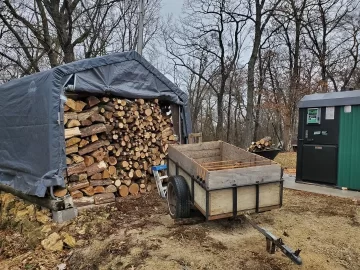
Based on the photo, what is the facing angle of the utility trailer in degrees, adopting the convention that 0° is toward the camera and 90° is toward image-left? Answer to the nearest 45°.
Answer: approximately 315°

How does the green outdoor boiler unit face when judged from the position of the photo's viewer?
facing the viewer and to the left of the viewer

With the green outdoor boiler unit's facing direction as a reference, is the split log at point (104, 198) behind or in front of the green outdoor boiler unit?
in front

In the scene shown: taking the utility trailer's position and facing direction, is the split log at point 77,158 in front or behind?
behind

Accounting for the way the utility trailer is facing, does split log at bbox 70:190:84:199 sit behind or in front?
behind

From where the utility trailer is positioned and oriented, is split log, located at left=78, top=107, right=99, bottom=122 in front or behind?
behind

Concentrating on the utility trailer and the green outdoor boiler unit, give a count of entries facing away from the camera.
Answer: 0

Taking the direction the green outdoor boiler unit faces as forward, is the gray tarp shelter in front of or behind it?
in front
